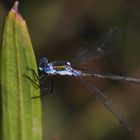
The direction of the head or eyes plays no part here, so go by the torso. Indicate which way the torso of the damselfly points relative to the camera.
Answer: to the viewer's left
